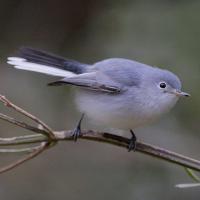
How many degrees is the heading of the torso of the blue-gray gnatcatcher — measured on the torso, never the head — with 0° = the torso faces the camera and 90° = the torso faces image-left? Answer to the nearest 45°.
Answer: approximately 270°
